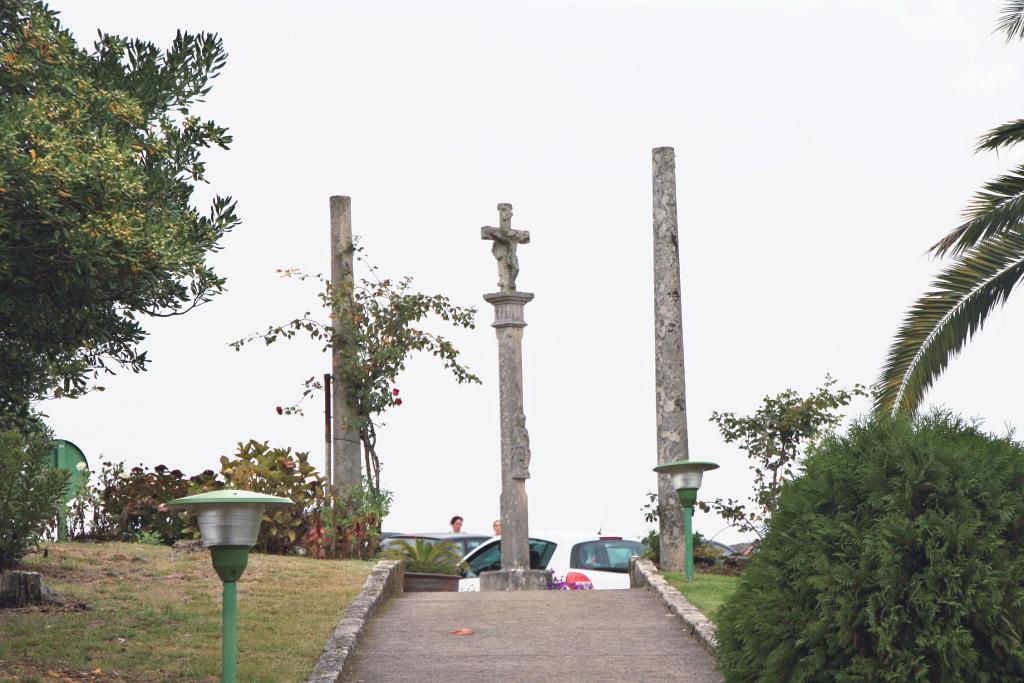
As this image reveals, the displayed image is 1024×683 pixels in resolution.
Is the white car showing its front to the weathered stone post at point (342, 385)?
yes

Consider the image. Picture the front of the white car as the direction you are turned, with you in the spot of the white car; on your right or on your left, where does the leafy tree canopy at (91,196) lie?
on your left

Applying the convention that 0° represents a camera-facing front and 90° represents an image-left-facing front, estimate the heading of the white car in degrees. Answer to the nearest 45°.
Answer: approximately 135°

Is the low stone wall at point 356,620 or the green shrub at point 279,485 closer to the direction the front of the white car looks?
the green shrub

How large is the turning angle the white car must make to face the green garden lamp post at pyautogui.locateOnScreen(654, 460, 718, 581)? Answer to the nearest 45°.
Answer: approximately 135° to its left

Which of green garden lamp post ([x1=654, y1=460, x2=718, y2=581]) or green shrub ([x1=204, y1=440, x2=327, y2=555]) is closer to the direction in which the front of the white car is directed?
the green shrub
